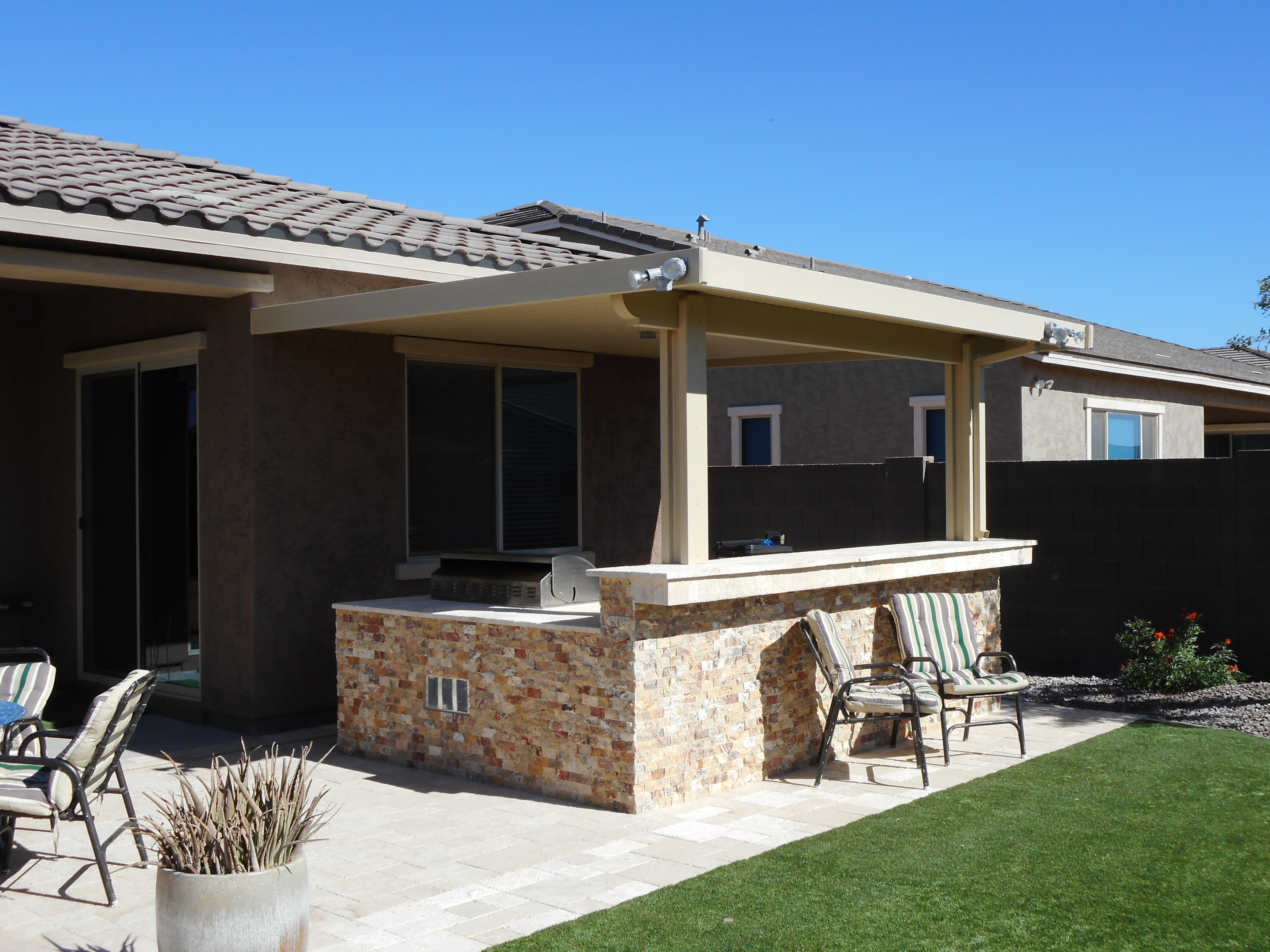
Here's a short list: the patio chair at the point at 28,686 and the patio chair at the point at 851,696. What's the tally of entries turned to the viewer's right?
1

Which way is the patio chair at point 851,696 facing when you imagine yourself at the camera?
facing to the right of the viewer

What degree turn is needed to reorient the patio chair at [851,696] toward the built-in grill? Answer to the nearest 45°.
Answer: approximately 180°

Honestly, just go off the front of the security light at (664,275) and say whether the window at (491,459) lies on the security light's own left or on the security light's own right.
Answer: on the security light's own right

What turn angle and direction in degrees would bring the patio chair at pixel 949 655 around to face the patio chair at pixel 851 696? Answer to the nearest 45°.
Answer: approximately 90° to its right

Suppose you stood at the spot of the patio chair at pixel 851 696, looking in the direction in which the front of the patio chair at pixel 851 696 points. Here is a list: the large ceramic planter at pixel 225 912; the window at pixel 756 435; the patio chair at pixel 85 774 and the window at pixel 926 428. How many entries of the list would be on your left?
2

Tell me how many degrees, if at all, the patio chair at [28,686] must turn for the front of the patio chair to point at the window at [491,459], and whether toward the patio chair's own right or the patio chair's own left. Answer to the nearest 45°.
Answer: approximately 180°

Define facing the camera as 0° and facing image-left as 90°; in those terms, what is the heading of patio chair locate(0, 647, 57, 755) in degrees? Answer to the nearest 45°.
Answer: approximately 45°

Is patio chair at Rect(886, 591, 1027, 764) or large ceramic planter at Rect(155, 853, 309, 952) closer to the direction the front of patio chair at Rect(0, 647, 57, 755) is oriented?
the large ceramic planter

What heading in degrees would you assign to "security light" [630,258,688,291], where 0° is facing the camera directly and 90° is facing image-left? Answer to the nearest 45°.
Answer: approximately 45°
